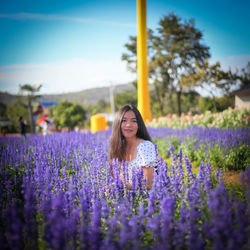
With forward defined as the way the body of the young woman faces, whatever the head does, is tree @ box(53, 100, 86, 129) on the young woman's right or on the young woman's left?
on the young woman's right

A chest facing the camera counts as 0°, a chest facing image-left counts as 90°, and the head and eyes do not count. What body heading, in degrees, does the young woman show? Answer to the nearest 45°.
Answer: approximately 45°

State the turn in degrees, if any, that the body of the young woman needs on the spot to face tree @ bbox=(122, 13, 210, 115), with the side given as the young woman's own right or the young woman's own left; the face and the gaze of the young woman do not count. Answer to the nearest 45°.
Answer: approximately 135° to the young woman's own right

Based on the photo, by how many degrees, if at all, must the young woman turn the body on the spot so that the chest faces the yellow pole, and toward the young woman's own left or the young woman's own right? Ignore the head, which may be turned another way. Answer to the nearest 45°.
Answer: approximately 135° to the young woman's own right
